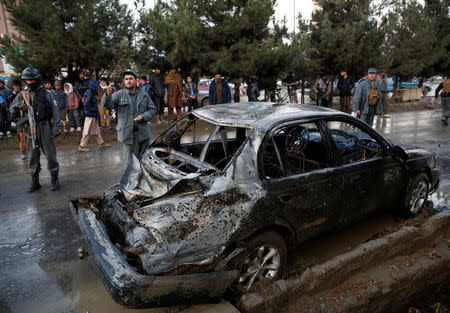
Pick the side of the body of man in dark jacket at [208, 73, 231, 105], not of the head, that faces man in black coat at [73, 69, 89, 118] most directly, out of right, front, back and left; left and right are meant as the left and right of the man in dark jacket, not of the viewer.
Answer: right

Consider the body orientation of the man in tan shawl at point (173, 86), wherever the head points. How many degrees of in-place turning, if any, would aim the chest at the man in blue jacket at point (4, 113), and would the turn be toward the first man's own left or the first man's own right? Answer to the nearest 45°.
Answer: approximately 90° to the first man's own right

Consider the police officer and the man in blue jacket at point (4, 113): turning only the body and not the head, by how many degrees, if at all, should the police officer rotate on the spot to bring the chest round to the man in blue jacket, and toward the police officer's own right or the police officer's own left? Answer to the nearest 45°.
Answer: approximately 135° to the police officer's own right

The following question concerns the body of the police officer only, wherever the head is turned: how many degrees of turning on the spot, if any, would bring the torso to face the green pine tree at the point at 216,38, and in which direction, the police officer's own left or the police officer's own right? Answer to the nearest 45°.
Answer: approximately 180°

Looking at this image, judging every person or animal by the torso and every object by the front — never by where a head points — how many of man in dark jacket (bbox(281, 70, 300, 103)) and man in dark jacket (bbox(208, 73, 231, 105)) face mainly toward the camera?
2
